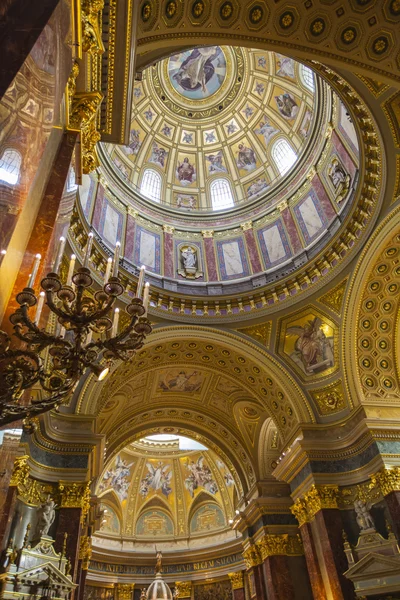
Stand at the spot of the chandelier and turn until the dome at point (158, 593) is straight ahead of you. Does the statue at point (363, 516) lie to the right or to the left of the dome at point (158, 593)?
right

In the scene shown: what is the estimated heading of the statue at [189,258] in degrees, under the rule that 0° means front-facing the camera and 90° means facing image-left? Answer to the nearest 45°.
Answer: approximately 0°
